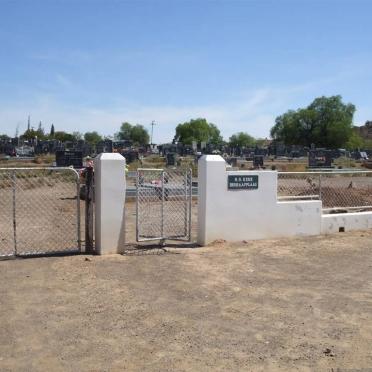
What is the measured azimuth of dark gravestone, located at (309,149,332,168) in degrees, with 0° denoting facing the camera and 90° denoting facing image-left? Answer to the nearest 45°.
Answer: approximately 0°

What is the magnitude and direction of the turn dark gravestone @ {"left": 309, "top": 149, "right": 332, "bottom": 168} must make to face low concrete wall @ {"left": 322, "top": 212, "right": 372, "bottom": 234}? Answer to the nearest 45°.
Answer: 0° — it already faces it

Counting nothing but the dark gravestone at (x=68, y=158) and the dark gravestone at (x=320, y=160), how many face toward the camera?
2

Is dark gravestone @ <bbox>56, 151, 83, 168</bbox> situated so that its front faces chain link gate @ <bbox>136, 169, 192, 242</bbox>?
yes

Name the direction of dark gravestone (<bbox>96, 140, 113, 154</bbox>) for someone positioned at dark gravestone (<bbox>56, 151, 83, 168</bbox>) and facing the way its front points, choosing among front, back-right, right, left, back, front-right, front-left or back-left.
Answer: back

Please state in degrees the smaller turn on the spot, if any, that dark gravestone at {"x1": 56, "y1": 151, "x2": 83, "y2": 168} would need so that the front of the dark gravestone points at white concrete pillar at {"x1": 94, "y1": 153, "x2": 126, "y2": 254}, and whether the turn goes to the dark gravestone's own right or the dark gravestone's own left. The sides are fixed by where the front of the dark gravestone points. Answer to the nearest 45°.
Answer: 0° — it already faces it

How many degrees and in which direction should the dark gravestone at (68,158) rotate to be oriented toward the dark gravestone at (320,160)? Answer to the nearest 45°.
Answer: approximately 90° to its left

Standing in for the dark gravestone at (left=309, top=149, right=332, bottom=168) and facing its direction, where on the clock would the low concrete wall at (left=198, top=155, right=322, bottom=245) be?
The low concrete wall is roughly at 12 o'clock from the dark gravestone.

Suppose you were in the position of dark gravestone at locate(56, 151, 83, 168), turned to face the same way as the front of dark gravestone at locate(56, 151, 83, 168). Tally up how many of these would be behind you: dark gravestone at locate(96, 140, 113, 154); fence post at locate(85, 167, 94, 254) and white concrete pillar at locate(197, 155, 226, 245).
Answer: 1

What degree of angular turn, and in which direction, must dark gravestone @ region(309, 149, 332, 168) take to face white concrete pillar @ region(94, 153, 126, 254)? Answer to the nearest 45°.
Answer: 0° — it already faces it

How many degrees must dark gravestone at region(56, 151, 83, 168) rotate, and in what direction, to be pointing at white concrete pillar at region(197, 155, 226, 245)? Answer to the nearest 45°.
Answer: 0° — it already faces it
